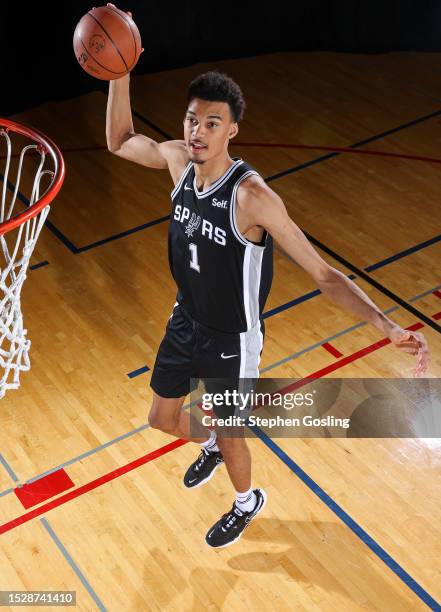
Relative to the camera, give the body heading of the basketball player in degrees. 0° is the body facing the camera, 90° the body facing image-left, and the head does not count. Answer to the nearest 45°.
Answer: approximately 45°

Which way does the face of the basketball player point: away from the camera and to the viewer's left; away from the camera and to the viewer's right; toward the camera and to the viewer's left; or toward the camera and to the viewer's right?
toward the camera and to the viewer's left
